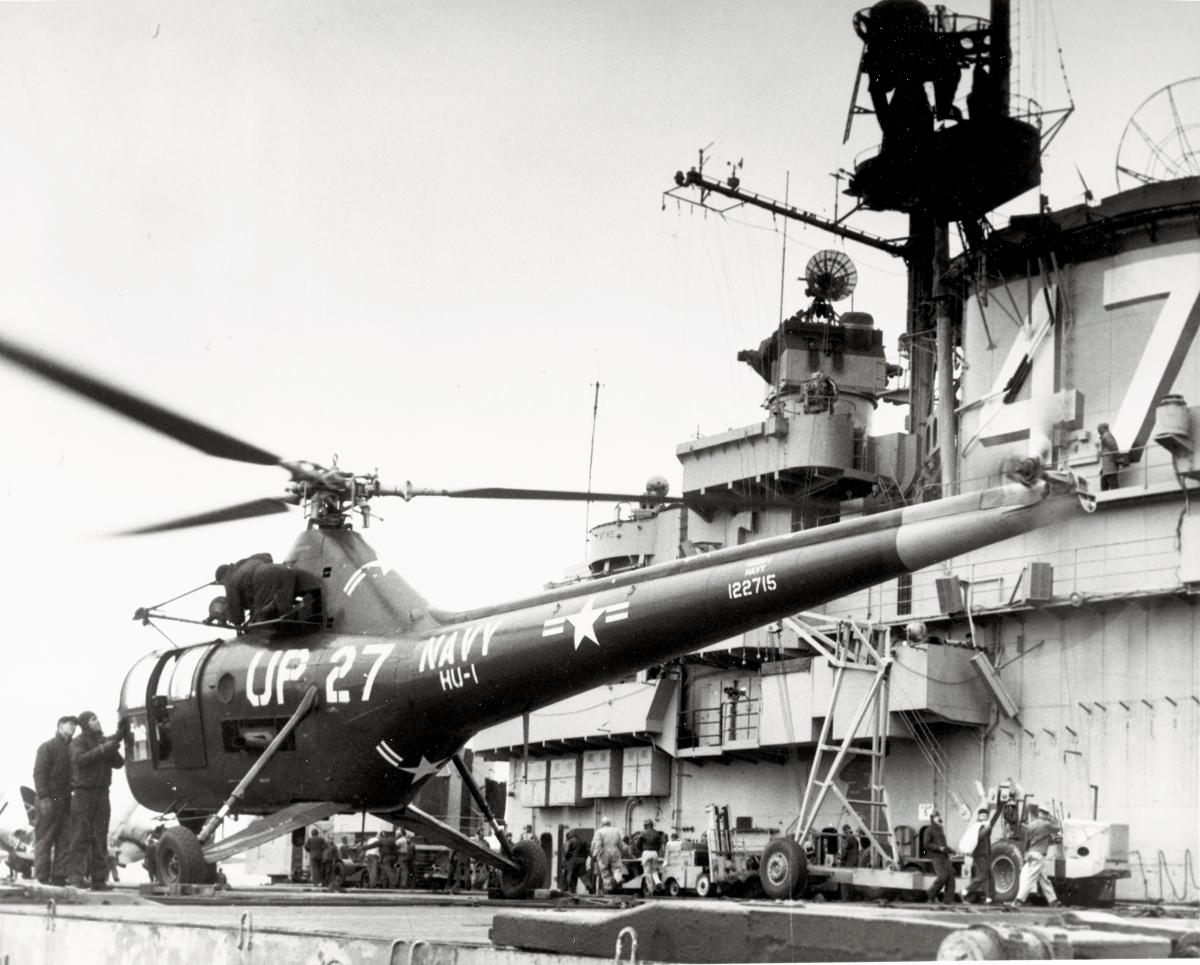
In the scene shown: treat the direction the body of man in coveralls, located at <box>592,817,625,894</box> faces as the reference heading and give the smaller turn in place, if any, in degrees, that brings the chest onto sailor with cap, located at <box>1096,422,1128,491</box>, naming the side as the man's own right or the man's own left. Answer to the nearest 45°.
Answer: approximately 90° to the man's own right

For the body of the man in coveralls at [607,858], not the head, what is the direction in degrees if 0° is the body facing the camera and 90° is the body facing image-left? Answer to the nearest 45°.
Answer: approximately 180°

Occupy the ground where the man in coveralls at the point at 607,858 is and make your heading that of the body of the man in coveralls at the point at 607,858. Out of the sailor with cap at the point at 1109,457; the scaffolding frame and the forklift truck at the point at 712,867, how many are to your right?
3

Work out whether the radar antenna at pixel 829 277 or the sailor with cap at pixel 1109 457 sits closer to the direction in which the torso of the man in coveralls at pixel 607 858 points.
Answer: the radar antenna

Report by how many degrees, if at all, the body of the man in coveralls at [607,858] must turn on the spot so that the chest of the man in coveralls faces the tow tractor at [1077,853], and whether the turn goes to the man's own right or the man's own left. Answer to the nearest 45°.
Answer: approximately 135° to the man's own right

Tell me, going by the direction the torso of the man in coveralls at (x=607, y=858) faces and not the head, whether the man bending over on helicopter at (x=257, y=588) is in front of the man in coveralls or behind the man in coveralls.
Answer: behind

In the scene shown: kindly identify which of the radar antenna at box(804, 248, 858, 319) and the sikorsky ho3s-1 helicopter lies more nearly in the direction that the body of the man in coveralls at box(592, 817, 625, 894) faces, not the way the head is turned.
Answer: the radar antenna

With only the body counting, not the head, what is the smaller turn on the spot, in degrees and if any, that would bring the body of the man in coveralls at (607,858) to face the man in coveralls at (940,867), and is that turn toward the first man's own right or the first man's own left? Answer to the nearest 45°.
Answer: approximately 135° to the first man's own right

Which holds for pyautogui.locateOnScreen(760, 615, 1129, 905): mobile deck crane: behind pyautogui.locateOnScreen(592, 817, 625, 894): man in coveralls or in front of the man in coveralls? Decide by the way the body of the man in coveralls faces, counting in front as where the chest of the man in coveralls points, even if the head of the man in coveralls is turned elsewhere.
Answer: behind

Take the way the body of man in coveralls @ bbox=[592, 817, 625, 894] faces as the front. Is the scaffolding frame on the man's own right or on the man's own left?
on the man's own right

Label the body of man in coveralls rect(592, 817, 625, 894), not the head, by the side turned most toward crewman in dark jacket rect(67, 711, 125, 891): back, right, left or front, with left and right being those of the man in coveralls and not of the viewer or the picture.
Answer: back
